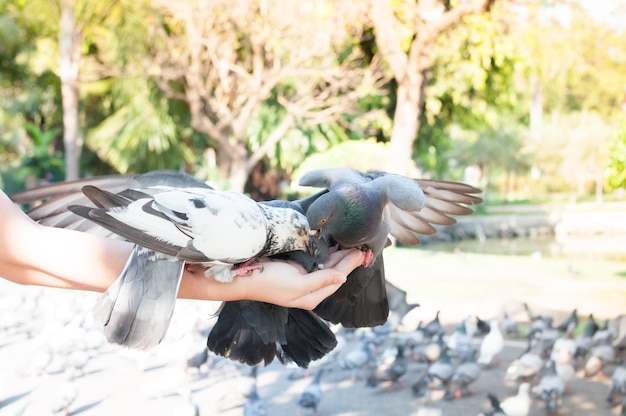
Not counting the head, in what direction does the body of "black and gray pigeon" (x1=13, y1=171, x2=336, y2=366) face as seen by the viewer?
to the viewer's right

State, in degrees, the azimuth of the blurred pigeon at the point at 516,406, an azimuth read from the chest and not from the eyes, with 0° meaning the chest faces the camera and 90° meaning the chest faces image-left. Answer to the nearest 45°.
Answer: approximately 270°

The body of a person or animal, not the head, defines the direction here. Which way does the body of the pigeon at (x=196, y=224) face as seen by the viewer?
to the viewer's right

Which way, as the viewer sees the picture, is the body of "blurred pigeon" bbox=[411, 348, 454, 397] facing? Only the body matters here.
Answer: to the viewer's right

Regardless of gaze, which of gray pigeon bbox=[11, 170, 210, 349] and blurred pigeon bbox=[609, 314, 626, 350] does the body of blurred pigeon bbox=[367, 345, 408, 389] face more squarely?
the blurred pigeon
